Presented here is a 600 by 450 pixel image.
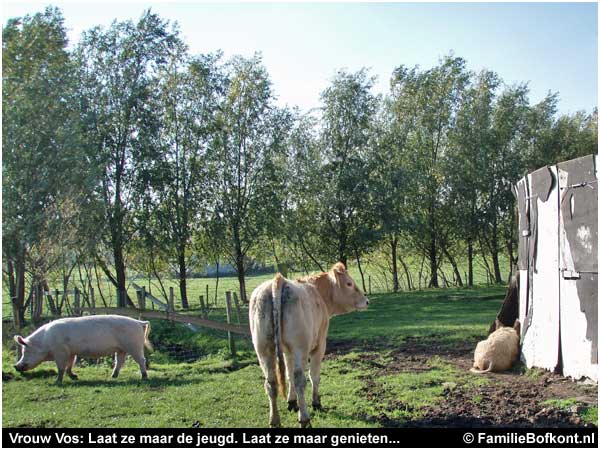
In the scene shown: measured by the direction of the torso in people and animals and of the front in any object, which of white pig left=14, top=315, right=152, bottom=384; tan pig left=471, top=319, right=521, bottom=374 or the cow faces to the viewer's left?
white pig left=14, top=315, right=152, bottom=384

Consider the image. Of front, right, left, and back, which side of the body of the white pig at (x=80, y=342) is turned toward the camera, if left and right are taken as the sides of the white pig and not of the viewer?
left

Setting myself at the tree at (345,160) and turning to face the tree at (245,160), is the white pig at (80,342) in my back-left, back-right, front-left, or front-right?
front-left

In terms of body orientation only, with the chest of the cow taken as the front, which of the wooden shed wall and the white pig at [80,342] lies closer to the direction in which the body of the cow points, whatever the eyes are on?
the wooden shed wall

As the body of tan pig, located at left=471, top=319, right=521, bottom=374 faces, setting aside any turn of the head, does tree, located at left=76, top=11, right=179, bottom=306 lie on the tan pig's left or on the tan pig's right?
on the tan pig's left

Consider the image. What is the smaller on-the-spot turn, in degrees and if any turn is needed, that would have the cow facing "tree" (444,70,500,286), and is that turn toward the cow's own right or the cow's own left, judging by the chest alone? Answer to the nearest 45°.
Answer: approximately 45° to the cow's own left

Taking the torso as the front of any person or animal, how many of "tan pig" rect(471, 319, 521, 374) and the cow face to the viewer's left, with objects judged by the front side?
0

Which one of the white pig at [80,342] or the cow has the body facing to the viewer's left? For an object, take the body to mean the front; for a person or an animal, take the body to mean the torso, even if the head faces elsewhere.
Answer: the white pig

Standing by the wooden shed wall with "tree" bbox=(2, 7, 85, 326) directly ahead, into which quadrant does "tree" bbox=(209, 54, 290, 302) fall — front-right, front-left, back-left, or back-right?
front-right

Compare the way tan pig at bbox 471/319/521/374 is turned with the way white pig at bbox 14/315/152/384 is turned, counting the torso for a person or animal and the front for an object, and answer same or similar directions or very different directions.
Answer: very different directions

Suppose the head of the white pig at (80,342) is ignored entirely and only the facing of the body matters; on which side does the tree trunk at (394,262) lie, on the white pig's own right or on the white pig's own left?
on the white pig's own right

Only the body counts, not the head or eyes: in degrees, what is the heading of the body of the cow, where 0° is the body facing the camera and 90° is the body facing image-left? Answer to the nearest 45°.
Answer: approximately 225°

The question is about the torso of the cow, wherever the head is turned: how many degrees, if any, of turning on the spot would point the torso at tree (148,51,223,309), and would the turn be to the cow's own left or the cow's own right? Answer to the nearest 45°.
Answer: approximately 45° to the cow's own left

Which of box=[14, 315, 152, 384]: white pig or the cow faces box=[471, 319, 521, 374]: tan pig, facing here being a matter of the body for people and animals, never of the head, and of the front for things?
the cow

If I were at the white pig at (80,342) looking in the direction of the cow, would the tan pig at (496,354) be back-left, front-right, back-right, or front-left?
front-left
